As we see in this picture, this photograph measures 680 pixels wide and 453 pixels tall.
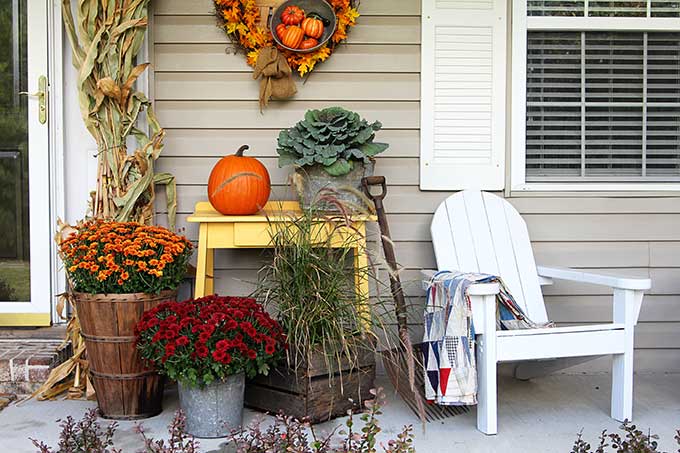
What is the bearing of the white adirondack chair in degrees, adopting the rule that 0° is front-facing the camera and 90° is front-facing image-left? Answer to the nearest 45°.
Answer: approximately 315°

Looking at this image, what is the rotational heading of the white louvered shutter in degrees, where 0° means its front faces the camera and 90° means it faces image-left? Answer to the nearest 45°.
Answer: approximately 0°

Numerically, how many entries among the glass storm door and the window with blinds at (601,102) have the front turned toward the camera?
2

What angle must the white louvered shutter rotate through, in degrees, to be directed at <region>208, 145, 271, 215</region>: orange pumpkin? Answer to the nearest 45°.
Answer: approximately 45° to its right

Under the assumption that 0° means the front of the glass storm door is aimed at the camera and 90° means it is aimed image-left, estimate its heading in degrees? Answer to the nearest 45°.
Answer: approximately 0°

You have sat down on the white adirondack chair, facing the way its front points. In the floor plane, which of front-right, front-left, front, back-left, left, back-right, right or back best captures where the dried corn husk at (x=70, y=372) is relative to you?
back-right

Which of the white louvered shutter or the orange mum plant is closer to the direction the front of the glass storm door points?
the orange mum plant

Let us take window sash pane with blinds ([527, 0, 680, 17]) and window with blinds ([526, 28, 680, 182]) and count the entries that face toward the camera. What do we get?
2
